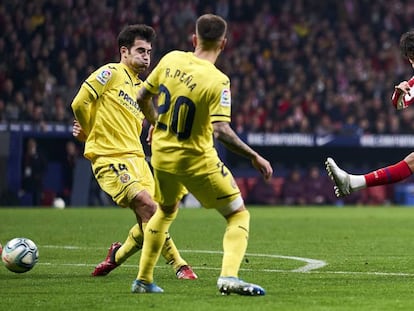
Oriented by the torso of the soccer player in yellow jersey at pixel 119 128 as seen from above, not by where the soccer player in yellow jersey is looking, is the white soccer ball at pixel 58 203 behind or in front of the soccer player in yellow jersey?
behind

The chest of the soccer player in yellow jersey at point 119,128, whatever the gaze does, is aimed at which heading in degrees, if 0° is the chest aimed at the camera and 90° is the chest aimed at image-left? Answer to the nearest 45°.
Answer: approximately 315°
